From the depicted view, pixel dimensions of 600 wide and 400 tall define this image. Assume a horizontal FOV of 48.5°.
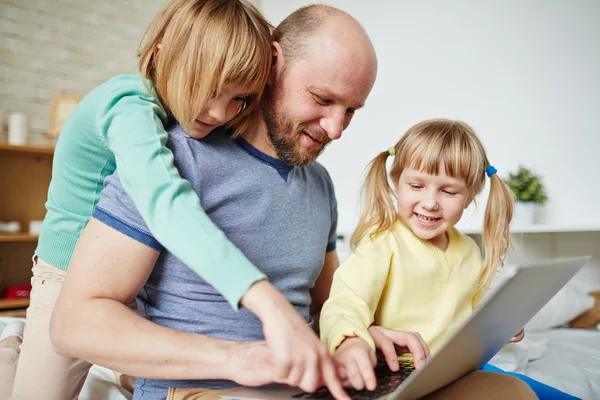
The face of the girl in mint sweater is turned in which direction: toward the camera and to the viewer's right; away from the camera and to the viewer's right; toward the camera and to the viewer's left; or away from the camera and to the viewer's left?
toward the camera and to the viewer's right

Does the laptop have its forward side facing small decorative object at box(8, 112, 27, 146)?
yes

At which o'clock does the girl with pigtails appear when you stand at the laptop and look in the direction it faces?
The girl with pigtails is roughly at 1 o'clock from the laptop.

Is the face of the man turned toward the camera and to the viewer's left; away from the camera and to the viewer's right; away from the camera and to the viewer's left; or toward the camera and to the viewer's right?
toward the camera and to the viewer's right

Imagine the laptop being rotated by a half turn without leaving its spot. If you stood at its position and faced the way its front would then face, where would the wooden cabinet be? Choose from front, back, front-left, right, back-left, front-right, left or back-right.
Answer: back

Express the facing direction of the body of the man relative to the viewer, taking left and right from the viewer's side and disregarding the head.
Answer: facing the viewer and to the right of the viewer

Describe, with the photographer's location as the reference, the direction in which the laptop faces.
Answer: facing away from the viewer and to the left of the viewer

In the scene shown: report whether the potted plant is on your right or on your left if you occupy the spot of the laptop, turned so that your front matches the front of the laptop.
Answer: on your right

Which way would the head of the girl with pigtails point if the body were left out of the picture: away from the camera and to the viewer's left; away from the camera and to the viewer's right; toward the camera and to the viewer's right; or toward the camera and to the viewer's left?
toward the camera and to the viewer's left
